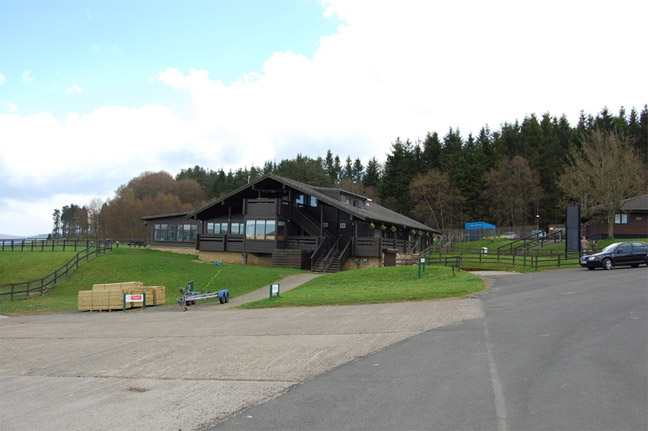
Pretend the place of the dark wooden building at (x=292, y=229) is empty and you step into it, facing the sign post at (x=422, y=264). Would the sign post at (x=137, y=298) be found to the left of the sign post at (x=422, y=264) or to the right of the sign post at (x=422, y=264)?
right

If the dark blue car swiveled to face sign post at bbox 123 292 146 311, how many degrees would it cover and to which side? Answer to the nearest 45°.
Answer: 0° — it already faces it

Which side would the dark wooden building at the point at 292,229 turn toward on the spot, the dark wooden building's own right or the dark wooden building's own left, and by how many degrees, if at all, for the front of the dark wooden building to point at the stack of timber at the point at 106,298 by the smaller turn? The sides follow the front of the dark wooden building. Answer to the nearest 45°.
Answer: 0° — it already faces it

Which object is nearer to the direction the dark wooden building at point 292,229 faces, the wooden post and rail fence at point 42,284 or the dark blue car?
the wooden post and rail fence

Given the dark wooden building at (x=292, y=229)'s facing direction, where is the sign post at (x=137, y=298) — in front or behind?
in front

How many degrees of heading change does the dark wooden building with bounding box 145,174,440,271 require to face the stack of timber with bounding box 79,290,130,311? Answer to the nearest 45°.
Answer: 0° — it already faces it

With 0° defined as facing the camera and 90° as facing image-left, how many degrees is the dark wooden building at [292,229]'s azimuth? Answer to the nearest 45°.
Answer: approximately 45°

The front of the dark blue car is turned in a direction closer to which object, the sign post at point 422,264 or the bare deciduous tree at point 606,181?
the sign post

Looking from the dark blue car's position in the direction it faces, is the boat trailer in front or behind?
in front

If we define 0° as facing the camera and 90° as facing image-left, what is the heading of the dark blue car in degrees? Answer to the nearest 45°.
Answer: approximately 45°

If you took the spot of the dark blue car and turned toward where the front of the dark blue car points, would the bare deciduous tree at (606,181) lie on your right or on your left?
on your right
